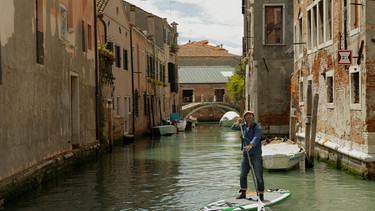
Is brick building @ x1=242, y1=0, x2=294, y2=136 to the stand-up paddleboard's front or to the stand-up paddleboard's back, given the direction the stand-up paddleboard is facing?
to the back

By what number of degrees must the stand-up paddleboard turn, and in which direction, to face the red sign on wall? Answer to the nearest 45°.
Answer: approximately 180°

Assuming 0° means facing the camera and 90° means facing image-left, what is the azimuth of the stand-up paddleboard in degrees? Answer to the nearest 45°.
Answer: approximately 45°

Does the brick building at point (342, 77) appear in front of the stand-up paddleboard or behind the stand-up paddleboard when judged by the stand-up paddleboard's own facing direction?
behind

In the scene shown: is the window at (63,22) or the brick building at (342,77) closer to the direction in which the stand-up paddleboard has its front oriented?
the window

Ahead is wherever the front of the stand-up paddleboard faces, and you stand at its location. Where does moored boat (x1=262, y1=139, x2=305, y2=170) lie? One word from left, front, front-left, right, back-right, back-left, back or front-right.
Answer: back-right

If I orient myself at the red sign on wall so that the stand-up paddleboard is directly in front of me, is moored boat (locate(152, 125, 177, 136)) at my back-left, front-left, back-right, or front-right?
back-right

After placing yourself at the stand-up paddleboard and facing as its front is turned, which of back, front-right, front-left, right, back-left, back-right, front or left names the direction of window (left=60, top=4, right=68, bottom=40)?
right

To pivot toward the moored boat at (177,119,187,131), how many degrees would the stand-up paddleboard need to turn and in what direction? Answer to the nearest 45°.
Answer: approximately 135° to its right

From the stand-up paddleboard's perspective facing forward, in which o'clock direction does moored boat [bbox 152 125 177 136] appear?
The moored boat is roughly at 4 o'clock from the stand-up paddleboard.
